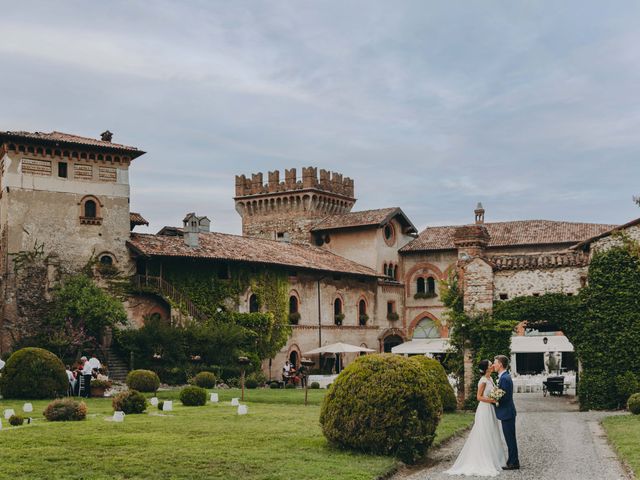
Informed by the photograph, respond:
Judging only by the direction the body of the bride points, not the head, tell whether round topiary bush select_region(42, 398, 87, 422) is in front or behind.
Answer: behind

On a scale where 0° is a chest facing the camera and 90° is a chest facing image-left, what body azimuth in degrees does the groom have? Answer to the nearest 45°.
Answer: approximately 90°

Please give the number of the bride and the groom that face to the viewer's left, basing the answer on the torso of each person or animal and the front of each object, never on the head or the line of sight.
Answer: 1

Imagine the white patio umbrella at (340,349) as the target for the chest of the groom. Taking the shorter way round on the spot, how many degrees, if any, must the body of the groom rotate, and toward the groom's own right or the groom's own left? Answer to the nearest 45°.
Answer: approximately 90° to the groom's own right

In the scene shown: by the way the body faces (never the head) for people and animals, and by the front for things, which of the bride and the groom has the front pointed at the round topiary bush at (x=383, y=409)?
the groom

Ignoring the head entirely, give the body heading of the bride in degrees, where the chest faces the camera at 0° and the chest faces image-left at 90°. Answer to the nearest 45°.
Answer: approximately 270°

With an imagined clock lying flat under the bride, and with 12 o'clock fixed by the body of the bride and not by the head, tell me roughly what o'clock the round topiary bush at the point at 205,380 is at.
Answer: The round topiary bush is roughly at 8 o'clock from the bride.

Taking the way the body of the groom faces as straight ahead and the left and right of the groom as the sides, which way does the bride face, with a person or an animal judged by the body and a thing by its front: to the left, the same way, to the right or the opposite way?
the opposite way
